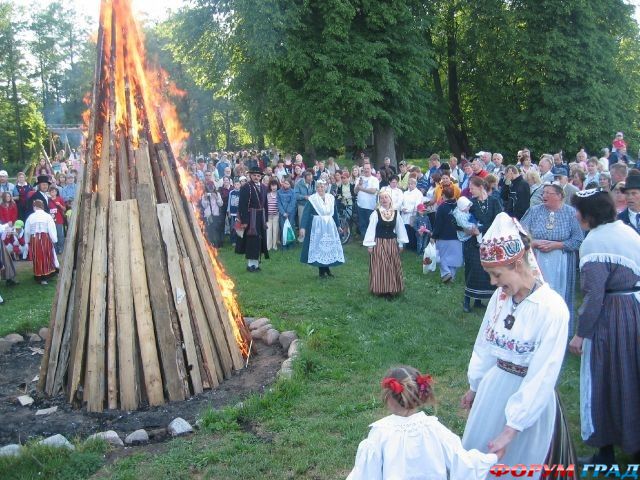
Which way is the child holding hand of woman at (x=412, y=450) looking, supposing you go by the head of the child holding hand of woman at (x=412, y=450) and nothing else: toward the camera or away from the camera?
away from the camera

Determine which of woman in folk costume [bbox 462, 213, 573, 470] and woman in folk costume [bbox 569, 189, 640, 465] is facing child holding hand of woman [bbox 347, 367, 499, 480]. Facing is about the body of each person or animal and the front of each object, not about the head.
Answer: woman in folk costume [bbox 462, 213, 573, 470]

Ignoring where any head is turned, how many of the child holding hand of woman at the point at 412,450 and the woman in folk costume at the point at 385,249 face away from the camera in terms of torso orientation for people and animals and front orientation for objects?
1

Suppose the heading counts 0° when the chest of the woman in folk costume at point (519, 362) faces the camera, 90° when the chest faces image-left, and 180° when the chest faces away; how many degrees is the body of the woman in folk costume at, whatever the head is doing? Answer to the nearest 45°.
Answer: approximately 45°

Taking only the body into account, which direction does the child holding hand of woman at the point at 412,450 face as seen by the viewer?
away from the camera
